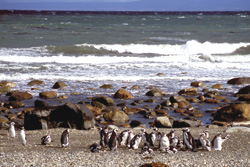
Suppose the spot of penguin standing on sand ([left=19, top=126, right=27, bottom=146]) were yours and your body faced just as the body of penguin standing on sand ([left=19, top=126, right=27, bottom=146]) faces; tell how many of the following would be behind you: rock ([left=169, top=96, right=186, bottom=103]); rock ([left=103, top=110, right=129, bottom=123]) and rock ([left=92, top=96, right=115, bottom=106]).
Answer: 3

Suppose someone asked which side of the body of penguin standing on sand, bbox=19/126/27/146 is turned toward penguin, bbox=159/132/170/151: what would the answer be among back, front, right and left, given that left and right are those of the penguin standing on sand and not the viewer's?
left

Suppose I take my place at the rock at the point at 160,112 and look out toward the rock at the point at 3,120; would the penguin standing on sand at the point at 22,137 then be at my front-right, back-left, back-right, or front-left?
front-left

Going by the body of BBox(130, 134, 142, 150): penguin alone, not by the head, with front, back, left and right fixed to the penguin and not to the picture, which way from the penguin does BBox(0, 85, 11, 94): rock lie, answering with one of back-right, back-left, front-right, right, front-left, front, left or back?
back

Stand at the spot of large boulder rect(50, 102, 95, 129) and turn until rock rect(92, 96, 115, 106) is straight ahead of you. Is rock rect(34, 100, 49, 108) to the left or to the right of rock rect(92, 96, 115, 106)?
left

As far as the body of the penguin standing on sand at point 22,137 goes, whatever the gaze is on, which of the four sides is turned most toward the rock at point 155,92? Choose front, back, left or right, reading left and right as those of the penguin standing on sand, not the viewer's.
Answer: back

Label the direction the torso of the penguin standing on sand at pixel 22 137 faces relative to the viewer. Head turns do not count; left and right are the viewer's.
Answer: facing the viewer and to the left of the viewer

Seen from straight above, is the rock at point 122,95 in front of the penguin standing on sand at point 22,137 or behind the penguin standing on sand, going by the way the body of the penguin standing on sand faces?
behind

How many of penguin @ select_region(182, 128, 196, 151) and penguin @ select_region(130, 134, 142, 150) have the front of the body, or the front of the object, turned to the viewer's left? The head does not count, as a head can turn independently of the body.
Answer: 1

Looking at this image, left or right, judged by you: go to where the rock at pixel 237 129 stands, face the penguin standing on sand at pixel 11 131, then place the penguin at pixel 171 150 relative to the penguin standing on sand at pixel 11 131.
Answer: left
